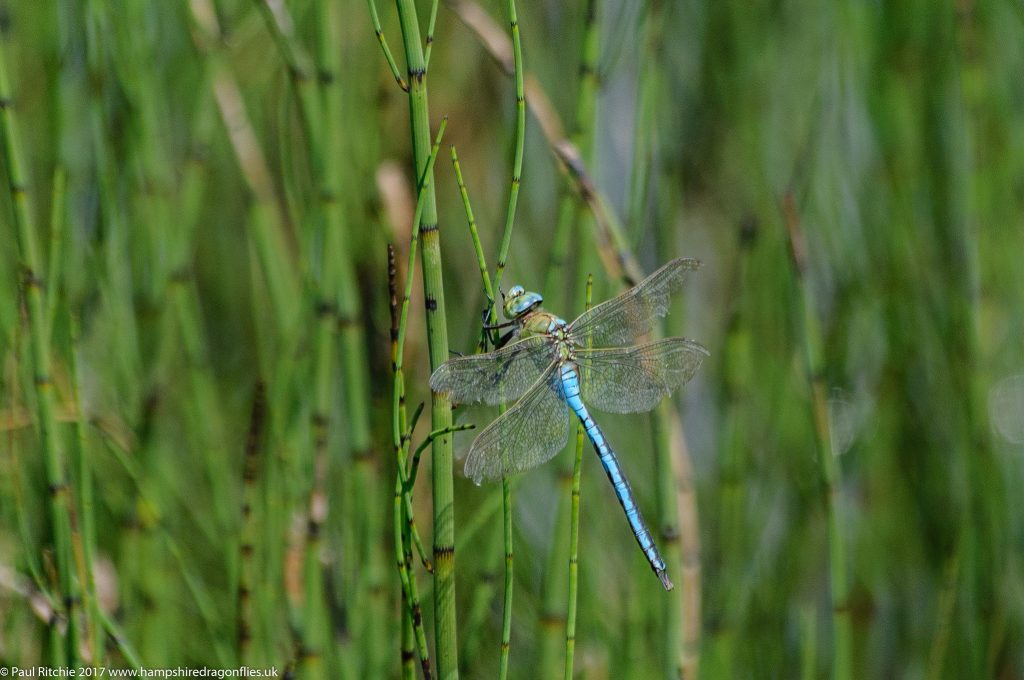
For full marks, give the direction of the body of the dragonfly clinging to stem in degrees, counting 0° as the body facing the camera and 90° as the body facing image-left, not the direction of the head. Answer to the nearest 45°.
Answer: approximately 135°
